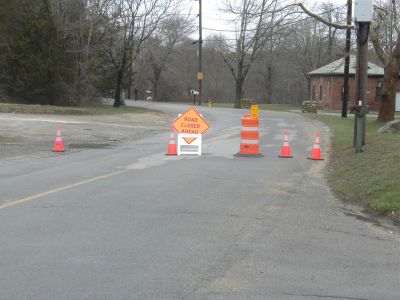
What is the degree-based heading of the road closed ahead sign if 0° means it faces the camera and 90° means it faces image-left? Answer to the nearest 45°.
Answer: approximately 0°

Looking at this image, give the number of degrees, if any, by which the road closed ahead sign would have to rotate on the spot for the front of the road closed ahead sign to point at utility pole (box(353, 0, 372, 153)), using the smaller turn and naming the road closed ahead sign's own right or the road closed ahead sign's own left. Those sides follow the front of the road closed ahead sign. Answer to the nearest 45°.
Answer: approximately 90° to the road closed ahead sign's own left

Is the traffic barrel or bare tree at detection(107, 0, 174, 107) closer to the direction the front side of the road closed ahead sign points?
the traffic barrel

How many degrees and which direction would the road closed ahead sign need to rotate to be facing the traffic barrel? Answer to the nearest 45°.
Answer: approximately 90° to its left

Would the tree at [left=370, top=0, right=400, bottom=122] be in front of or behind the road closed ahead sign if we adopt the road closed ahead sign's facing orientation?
behind

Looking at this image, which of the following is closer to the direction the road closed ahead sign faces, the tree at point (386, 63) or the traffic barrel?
the traffic barrel

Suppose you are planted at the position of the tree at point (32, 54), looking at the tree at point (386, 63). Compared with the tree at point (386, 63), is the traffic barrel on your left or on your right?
right

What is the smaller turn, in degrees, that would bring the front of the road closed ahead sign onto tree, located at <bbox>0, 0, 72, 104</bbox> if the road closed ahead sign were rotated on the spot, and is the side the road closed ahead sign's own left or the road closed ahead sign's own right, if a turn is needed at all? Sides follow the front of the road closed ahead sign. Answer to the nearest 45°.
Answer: approximately 135° to the road closed ahead sign's own right

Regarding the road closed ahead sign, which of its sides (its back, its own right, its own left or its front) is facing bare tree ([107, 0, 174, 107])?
back
